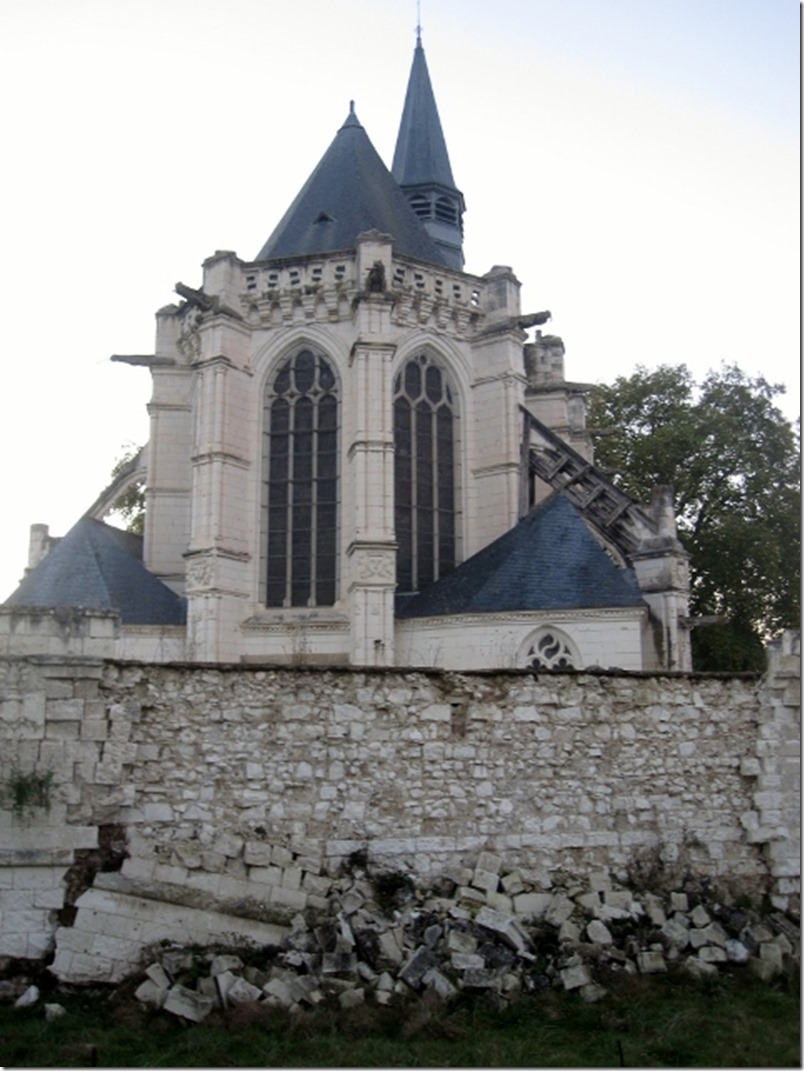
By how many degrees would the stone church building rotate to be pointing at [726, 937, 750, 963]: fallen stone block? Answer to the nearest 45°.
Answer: approximately 180°

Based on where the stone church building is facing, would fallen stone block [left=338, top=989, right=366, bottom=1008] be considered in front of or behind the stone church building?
behind

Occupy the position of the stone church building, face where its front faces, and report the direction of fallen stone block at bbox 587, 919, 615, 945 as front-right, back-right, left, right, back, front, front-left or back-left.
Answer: back

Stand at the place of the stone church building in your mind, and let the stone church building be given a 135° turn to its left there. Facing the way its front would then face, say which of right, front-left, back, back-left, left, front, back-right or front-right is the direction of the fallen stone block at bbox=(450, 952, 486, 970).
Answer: front-left

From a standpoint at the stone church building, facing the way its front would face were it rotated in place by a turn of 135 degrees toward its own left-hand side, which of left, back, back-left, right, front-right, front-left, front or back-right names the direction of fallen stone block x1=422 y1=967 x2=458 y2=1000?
front-left

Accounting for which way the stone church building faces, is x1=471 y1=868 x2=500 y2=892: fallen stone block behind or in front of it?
behind

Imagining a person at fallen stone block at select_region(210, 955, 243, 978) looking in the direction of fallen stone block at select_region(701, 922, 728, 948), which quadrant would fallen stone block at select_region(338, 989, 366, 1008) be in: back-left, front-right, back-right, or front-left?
front-right

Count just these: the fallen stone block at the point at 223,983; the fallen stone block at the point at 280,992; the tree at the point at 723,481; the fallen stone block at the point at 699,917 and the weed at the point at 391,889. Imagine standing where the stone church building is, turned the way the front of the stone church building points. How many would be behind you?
4

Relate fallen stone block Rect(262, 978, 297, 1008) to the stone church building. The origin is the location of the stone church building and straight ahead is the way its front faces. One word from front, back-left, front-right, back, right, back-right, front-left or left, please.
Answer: back

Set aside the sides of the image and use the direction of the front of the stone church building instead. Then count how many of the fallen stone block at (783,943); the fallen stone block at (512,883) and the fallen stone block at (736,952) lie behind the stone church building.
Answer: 3

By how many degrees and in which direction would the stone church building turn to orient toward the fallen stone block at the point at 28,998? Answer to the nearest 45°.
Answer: approximately 180°

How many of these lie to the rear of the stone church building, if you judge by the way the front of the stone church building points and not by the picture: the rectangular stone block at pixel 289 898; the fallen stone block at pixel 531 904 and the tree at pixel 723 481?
2

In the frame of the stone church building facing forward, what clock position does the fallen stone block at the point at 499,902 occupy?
The fallen stone block is roughly at 6 o'clock from the stone church building.

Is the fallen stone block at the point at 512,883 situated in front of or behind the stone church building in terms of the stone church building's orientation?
behind

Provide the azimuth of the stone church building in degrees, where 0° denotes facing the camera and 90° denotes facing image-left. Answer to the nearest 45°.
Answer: approximately 180°

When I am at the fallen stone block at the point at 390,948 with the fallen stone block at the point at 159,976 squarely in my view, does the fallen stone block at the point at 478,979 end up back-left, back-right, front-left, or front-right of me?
back-left

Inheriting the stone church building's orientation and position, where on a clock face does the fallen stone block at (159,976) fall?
The fallen stone block is roughly at 6 o'clock from the stone church building.
